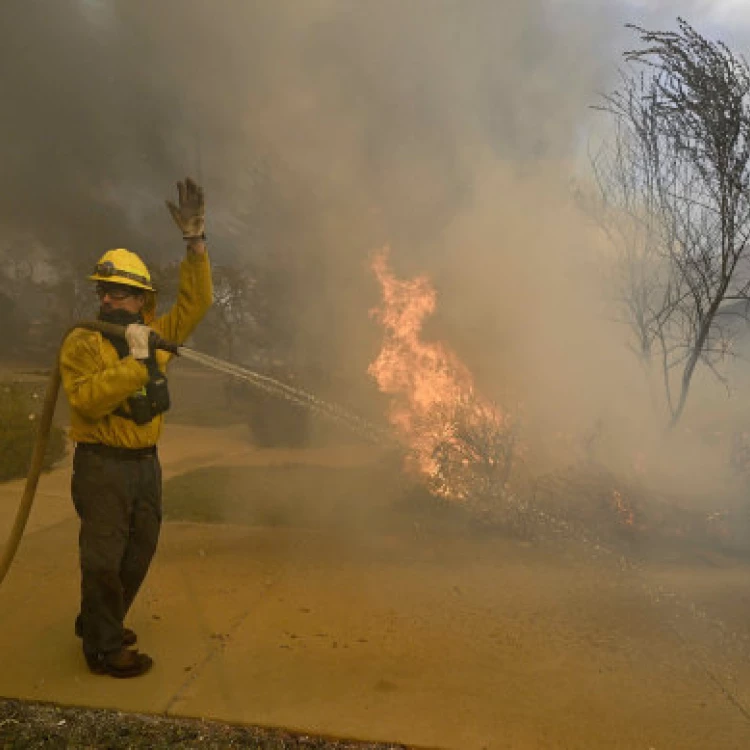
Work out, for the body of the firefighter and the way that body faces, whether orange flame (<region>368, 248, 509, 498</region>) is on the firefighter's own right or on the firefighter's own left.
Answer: on the firefighter's own left

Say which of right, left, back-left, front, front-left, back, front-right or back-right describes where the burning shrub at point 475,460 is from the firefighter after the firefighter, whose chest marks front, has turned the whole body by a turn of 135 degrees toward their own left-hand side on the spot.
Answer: front-right

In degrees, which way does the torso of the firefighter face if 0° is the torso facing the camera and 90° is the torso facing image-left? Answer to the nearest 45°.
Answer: approximately 315°

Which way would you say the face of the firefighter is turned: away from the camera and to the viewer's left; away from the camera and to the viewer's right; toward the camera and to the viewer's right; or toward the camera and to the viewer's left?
toward the camera and to the viewer's left
